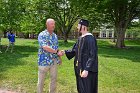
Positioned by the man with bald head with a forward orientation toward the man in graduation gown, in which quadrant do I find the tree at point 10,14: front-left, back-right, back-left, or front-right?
back-left

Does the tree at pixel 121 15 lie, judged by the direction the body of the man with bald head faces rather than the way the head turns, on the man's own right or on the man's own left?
on the man's own left

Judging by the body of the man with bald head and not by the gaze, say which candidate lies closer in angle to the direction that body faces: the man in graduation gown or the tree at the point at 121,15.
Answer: the man in graduation gown

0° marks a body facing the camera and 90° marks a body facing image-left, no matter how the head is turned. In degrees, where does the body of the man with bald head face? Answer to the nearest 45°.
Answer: approximately 315°

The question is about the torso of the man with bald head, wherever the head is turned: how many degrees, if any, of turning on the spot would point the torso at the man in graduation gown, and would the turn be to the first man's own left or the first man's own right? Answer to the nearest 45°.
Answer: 0° — they already face them

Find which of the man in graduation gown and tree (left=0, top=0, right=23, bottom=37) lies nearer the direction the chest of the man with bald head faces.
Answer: the man in graduation gown

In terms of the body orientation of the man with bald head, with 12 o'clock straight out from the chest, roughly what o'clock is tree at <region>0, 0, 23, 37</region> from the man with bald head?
The tree is roughly at 7 o'clock from the man with bald head.
